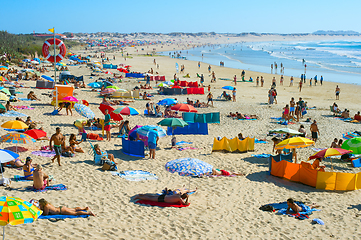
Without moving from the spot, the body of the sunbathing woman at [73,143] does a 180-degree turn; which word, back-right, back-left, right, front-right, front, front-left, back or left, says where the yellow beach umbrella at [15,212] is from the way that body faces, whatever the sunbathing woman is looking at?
left

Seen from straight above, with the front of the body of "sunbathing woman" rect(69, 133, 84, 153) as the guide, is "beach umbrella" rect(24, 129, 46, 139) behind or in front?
behind

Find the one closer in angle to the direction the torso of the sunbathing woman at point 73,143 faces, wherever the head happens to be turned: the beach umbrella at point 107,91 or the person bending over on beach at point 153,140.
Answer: the person bending over on beach
